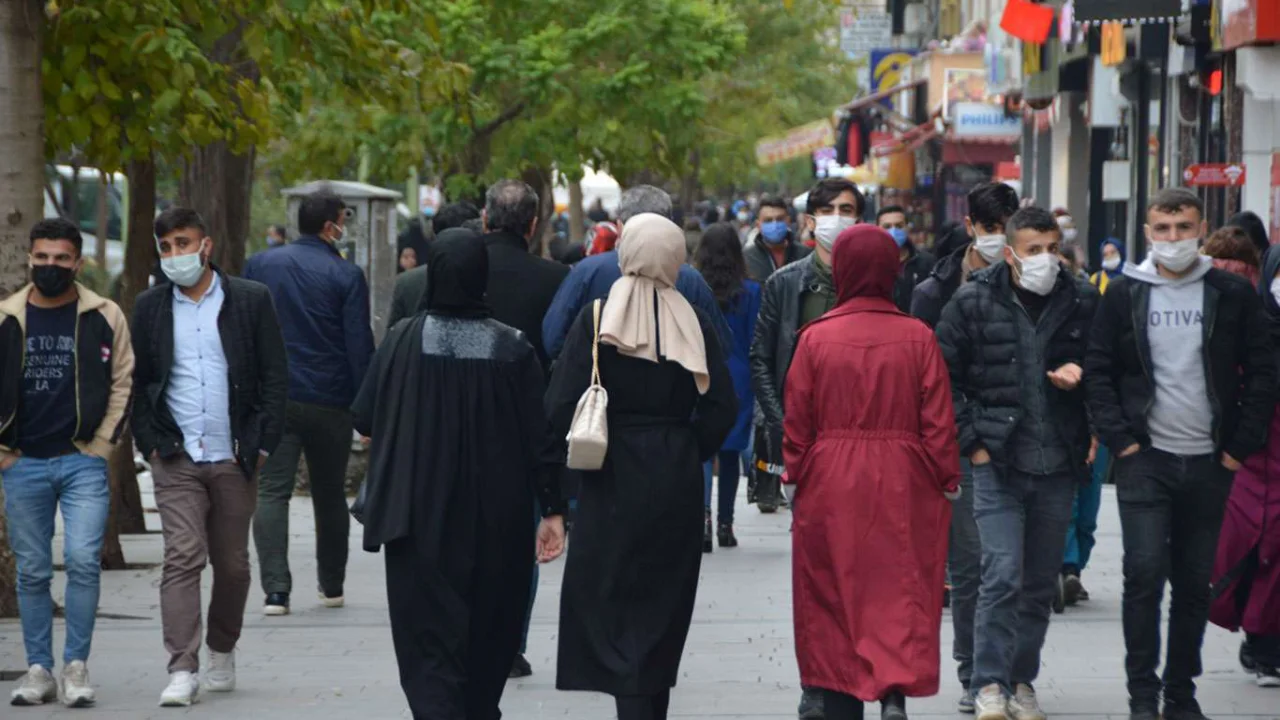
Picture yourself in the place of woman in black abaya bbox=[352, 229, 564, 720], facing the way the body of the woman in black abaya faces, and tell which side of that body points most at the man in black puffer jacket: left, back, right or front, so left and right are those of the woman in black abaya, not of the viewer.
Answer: right

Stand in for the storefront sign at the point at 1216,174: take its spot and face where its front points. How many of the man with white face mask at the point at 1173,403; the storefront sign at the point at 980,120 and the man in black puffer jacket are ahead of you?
2

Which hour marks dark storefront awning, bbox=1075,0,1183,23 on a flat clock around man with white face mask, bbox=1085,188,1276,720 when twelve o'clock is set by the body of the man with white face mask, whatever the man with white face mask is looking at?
The dark storefront awning is roughly at 6 o'clock from the man with white face mask.

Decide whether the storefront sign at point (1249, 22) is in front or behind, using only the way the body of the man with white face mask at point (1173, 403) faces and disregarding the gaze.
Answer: behind

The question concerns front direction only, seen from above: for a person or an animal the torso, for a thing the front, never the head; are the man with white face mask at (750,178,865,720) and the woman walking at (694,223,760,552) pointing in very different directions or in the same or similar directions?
very different directions

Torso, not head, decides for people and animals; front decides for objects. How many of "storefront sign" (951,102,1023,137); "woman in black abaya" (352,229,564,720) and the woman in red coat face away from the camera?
2

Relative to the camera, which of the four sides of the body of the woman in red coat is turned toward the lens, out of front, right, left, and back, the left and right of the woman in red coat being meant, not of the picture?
back

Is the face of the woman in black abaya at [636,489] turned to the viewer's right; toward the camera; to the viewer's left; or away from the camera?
away from the camera

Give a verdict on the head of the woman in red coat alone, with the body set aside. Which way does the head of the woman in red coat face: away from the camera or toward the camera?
away from the camera
